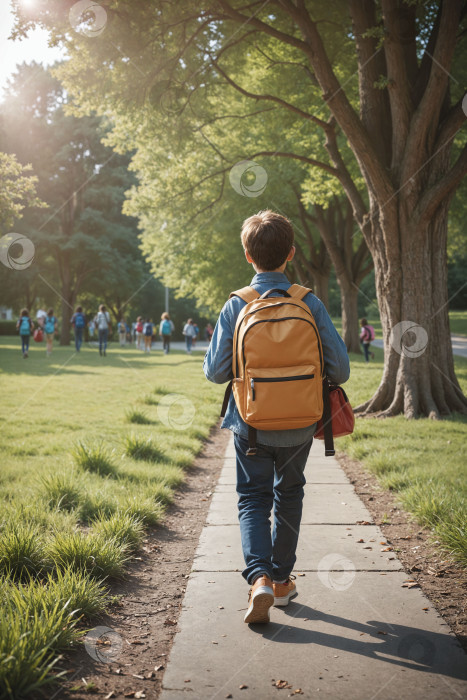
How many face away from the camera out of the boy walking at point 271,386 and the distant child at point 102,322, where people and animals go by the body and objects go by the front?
2

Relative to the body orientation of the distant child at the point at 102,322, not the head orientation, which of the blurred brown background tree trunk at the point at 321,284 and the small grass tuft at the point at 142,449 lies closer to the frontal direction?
the blurred brown background tree trunk

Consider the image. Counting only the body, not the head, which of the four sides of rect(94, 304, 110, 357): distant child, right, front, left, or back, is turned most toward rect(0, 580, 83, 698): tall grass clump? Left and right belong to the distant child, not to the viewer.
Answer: back

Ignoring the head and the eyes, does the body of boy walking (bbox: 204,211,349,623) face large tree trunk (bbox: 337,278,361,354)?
yes

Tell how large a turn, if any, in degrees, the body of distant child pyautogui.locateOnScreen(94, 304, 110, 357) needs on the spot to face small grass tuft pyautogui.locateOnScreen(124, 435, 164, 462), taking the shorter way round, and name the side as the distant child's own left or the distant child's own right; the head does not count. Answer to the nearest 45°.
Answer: approximately 180°

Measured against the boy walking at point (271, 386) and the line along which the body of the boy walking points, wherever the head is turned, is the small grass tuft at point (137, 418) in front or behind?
in front

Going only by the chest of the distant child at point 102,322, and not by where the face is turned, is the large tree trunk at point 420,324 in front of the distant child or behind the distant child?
behind

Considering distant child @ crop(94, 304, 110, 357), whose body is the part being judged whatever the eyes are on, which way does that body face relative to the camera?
away from the camera

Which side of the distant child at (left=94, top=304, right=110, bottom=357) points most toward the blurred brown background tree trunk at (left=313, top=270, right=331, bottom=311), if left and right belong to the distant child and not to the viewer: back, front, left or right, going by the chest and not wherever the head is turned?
right

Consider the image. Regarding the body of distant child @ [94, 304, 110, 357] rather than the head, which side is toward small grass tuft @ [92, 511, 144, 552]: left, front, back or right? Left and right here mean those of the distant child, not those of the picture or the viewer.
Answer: back

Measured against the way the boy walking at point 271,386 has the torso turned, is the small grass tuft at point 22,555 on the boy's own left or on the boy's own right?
on the boy's own left

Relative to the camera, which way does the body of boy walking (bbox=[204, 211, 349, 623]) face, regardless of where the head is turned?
away from the camera

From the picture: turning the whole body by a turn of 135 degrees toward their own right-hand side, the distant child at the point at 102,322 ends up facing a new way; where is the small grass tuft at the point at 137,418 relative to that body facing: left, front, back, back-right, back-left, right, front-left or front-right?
front-right

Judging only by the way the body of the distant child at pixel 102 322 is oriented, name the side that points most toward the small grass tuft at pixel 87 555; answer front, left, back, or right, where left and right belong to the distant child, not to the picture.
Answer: back

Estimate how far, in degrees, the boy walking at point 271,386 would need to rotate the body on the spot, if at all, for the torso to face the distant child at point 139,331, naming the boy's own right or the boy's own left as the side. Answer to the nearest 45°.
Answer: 0° — they already face them

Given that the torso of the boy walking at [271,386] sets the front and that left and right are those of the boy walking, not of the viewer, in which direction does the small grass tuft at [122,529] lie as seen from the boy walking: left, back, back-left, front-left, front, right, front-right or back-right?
front-left

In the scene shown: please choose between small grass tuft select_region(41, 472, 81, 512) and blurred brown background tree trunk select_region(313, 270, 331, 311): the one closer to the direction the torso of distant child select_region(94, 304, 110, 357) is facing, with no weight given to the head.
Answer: the blurred brown background tree trunk
